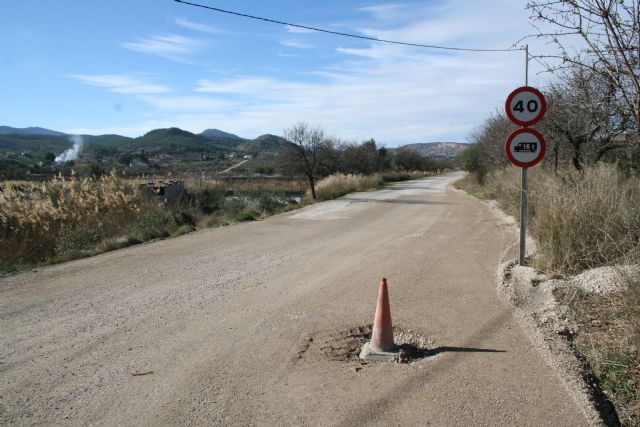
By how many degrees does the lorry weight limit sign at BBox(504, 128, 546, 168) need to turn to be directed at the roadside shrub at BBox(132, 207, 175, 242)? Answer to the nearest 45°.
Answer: approximately 90° to its right

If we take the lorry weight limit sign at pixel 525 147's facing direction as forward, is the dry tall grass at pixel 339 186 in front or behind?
behind

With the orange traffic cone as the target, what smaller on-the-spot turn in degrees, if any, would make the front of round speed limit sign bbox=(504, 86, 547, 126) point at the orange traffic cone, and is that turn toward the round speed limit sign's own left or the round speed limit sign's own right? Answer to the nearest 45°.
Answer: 0° — it already faces it

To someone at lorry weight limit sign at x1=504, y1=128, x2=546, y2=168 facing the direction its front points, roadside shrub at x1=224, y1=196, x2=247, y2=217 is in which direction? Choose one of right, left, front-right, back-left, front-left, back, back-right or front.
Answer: back-right

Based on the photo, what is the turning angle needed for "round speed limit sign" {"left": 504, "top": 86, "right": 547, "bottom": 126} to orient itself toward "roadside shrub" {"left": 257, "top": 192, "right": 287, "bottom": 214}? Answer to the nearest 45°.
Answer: approximately 135° to its right

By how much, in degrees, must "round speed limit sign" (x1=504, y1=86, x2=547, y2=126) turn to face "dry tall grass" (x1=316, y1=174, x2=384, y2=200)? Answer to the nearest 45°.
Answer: approximately 135° to its right

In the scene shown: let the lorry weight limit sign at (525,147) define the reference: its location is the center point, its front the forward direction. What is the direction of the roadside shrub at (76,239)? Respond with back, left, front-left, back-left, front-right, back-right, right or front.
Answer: right

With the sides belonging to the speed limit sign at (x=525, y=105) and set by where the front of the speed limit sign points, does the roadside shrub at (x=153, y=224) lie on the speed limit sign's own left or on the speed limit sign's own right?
on the speed limit sign's own right

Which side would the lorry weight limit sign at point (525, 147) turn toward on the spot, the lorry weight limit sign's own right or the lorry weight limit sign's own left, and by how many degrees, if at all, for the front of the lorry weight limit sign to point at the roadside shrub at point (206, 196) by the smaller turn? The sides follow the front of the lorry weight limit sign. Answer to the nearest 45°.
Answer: approximately 135° to the lorry weight limit sign's own right

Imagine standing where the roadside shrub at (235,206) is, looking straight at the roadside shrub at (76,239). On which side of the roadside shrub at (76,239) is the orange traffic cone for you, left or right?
left

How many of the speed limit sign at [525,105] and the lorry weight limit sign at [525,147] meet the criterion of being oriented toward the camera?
2
